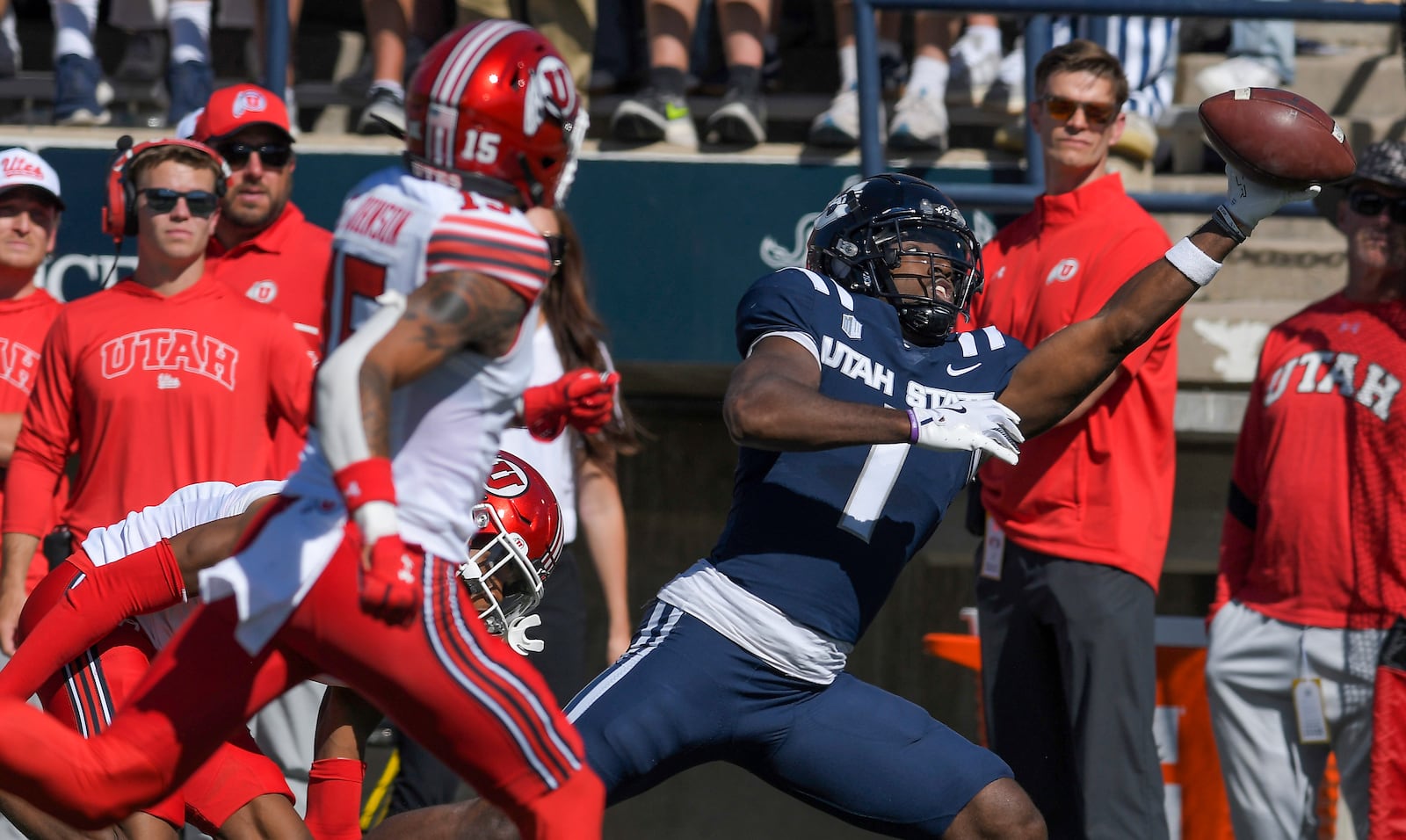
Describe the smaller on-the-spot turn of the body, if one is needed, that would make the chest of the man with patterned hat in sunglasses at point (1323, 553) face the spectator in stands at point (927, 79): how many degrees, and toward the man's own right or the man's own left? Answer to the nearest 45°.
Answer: approximately 135° to the man's own right

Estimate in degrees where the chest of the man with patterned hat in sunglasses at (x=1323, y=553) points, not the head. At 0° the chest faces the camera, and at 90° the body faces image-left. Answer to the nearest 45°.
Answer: approximately 0°

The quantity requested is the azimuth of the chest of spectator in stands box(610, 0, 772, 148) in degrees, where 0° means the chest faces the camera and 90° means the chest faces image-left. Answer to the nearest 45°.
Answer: approximately 45°

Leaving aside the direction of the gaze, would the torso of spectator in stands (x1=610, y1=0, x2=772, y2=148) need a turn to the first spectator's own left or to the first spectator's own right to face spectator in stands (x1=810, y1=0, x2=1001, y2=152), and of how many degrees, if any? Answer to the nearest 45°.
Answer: approximately 135° to the first spectator's own left

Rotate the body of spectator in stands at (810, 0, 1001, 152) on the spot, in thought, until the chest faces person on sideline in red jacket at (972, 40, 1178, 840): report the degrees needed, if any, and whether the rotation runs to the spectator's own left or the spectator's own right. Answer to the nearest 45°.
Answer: approximately 45° to the spectator's own left

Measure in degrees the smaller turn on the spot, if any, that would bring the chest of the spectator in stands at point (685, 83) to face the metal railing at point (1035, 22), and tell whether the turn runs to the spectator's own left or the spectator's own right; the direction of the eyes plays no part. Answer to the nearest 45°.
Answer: approximately 90° to the spectator's own left

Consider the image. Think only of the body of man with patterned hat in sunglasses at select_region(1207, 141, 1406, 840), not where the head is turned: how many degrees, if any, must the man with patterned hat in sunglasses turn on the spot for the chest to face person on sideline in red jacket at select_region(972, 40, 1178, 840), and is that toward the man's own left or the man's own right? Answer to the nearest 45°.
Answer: approximately 45° to the man's own right
